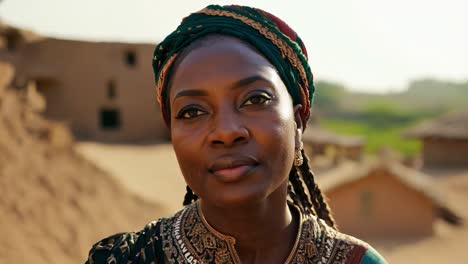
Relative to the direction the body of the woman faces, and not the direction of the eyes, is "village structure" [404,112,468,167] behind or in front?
behind

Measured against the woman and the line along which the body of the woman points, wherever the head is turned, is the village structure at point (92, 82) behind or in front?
behind

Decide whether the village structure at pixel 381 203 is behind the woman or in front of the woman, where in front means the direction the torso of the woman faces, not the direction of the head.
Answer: behind

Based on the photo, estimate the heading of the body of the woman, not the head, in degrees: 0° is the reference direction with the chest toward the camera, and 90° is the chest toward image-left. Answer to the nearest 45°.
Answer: approximately 0°
